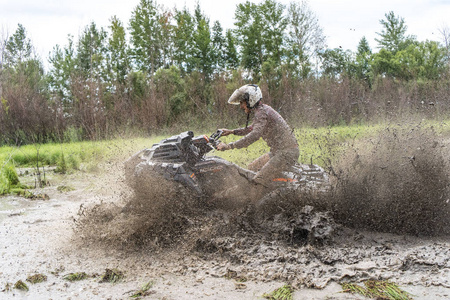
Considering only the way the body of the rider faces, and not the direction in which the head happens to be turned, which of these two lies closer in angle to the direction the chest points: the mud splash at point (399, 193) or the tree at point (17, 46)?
the tree

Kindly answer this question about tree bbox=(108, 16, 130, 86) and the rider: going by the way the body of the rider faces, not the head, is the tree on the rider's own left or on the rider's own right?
on the rider's own right

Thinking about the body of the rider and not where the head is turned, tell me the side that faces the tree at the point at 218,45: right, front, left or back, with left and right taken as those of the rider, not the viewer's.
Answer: right

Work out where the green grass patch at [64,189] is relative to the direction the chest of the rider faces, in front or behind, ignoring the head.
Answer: in front

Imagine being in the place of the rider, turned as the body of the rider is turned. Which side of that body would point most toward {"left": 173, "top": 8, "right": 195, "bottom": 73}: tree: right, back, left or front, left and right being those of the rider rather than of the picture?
right

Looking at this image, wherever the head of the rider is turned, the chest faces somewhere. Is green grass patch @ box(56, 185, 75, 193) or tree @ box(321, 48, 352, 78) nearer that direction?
the green grass patch

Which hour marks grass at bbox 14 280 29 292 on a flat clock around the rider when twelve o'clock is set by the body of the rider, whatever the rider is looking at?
The grass is roughly at 11 o'clock from the rider.

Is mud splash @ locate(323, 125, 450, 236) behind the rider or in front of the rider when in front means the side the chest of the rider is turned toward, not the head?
behind

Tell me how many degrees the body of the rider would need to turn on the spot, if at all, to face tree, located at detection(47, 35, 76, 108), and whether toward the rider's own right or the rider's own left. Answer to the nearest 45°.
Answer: approximately 45° to the rider's own right

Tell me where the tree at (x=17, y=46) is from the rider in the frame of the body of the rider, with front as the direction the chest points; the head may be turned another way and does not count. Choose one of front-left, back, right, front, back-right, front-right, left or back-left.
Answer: front-right

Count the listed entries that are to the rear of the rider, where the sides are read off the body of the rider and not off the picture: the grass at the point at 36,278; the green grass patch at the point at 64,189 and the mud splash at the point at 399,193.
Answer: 1

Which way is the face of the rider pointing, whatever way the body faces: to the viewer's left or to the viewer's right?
to the viewer's left

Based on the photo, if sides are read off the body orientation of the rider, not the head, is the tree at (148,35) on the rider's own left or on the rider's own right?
on the rider's own right

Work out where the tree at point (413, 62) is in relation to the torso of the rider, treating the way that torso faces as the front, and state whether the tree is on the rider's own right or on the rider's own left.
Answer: on the rider's own right

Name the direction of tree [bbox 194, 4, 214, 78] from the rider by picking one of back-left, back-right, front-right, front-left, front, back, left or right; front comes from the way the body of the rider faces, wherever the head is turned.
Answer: right

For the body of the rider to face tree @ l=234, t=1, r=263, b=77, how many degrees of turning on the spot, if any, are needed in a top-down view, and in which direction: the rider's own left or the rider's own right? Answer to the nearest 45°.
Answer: approximately 90° to the rider's own right

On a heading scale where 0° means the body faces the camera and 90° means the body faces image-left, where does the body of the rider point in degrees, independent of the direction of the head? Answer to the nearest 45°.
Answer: approximately 90°
